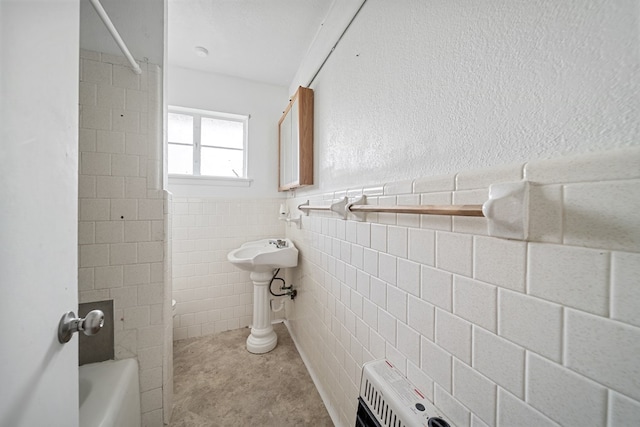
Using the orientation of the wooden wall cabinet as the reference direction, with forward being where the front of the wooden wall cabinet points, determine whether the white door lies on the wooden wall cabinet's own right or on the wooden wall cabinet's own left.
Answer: on the wooden wall cabinet's own left

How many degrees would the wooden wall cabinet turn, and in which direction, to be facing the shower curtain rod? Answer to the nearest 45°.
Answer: approximately 45° to its left

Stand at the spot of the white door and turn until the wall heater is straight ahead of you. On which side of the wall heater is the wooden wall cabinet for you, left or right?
left

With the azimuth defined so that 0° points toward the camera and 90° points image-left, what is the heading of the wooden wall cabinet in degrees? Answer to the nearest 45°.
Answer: approximately 90°

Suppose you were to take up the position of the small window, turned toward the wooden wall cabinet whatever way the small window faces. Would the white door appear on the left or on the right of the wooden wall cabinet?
right

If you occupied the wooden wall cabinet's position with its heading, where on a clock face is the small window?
The small window is roughly at 1 o'clock from the wooden wall cabinet.
